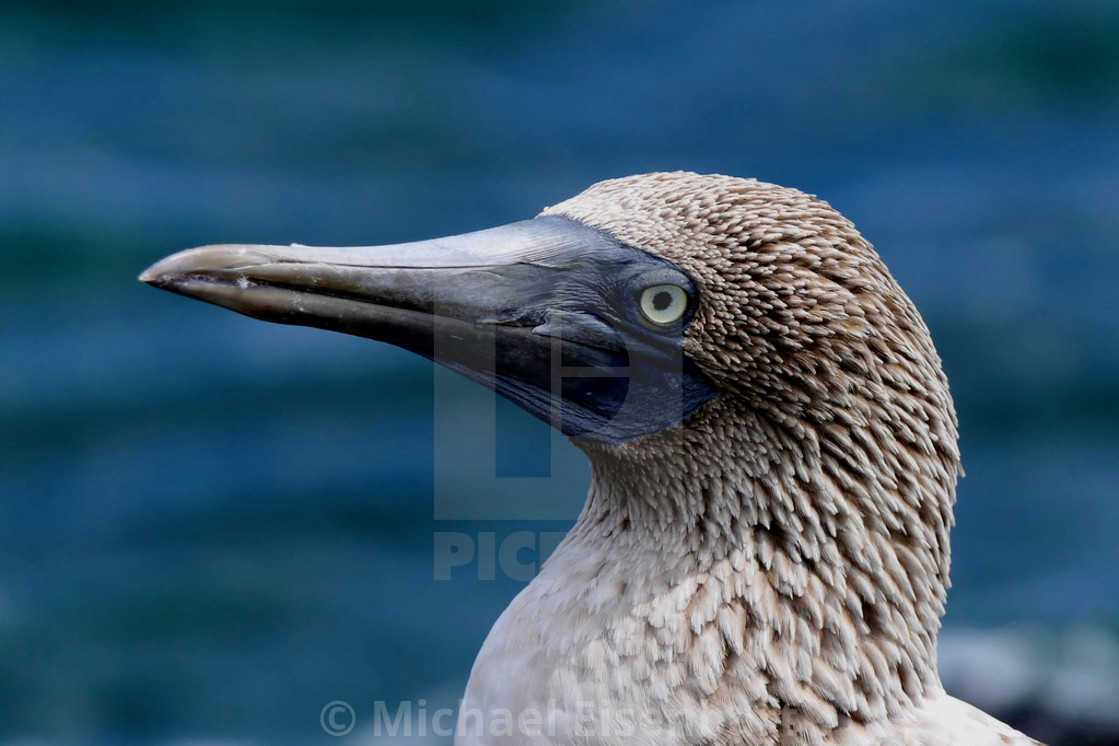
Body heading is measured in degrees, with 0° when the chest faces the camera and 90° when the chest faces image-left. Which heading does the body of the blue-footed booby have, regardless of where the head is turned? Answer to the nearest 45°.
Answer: approximately 90°
